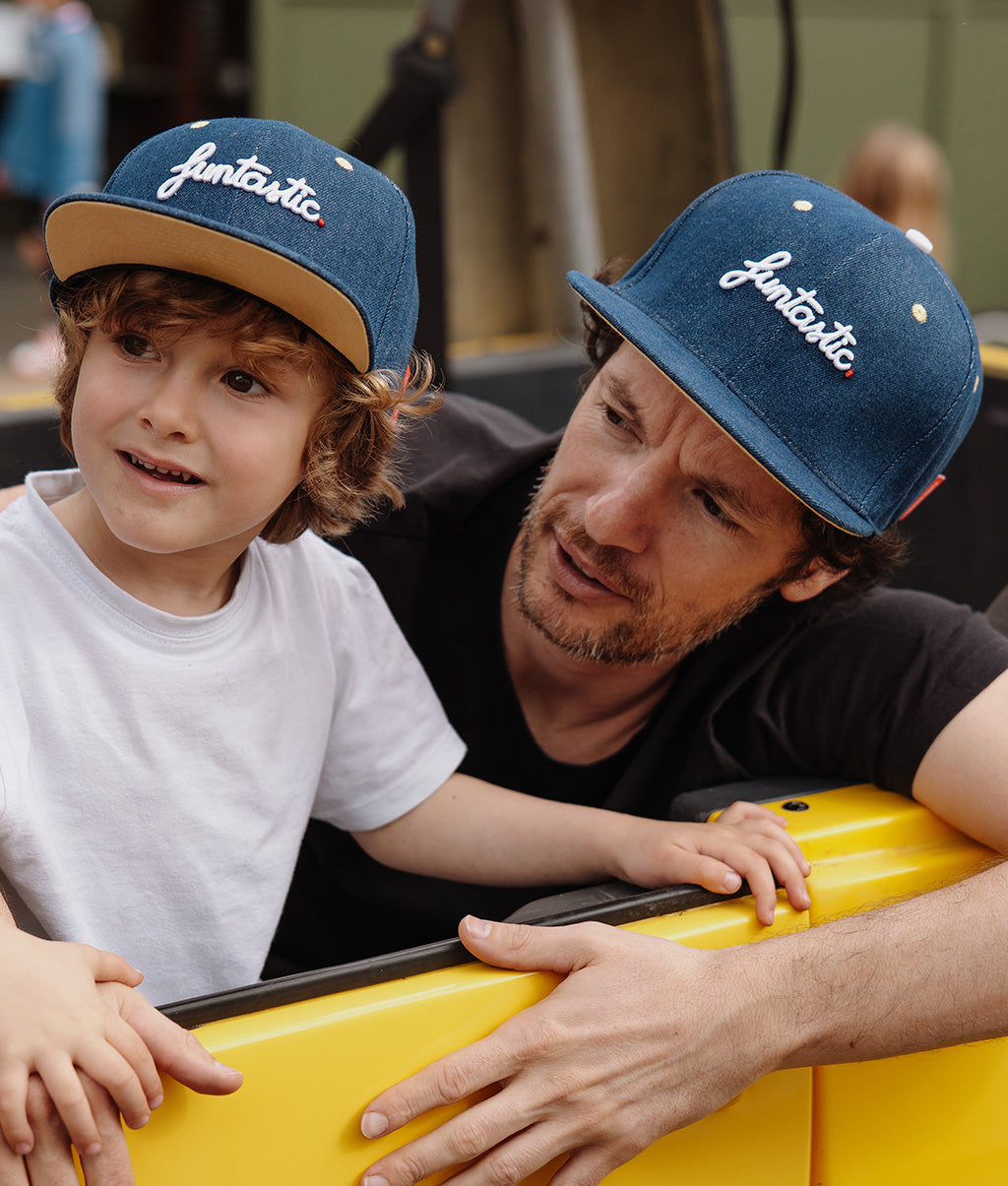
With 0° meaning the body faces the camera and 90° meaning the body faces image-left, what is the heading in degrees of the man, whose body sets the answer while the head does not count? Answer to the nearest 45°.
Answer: approximately 45°

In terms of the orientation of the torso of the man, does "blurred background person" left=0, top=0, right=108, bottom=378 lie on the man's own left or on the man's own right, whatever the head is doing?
on the man's own right

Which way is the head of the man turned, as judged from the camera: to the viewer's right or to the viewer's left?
to the viewer's left

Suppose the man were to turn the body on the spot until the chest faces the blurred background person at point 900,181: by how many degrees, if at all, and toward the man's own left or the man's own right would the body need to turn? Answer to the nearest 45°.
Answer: approximately 135° to the man's own right
